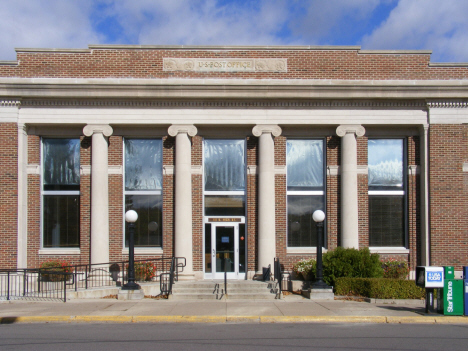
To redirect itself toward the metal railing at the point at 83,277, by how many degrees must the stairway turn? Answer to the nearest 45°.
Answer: approximately 90° to its right

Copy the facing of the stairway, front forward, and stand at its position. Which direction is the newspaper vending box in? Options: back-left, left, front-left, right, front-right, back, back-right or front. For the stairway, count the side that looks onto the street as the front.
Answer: front-left

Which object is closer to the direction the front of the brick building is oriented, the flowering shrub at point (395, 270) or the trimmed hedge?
the trimmed hedge

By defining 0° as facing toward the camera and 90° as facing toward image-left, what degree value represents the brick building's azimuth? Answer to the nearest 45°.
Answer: approximately 0°

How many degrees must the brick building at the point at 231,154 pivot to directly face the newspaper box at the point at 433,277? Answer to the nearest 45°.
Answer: approximately 45° to its left

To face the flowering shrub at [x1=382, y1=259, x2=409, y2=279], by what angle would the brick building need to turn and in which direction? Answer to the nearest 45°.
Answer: approximately 90° to its left

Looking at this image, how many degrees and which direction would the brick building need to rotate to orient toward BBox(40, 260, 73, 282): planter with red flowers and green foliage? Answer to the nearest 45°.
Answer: approximately 90° to its right

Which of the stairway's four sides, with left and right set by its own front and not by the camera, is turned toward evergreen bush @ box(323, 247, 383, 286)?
left
